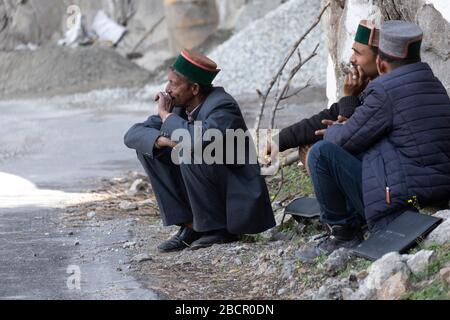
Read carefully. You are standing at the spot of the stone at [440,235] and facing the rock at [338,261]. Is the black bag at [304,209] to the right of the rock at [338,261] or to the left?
right

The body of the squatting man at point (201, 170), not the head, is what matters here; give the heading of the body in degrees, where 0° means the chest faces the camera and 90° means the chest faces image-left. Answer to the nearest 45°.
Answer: approximately 90°

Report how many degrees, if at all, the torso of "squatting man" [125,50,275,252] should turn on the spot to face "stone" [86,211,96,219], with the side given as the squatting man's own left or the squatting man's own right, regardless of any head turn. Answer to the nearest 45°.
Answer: approximately 45° to the squatting man's own right

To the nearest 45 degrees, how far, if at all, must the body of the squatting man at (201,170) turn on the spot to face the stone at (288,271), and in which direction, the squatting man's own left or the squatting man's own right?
approximately 135° to the squatting man's own left

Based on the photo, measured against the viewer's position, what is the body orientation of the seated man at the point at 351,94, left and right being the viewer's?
facing to the left of the viewer

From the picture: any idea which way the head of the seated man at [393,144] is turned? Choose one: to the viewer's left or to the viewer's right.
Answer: to the viewer's left

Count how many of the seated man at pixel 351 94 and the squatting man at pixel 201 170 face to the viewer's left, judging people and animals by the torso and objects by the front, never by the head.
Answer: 2

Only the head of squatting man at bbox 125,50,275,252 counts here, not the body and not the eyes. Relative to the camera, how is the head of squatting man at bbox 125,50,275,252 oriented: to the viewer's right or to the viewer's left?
to the viewer's left

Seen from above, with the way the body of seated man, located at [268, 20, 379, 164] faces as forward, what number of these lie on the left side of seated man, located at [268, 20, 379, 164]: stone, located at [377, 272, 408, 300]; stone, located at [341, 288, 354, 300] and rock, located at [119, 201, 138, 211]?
2

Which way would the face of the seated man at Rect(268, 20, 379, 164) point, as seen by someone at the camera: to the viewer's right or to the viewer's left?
to the viewer's left
